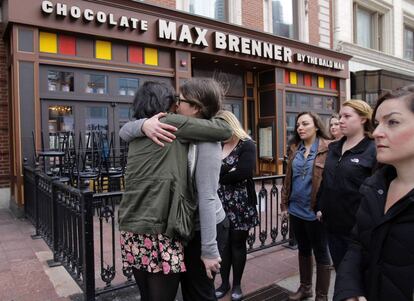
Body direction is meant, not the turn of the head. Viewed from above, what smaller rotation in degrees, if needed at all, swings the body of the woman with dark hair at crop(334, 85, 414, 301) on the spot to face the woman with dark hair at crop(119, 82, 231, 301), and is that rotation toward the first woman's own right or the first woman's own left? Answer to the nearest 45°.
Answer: approximately 45° to the first woman's own right

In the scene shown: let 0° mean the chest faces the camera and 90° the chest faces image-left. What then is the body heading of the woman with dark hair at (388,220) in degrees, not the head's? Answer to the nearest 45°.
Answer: approximately 45°

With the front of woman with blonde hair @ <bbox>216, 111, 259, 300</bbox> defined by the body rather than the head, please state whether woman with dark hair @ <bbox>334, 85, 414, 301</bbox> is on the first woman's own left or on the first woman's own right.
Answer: on the first woman's own left

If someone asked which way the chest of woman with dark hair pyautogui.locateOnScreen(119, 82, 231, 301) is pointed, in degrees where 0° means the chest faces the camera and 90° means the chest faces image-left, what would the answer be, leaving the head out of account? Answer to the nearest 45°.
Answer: approximately 225°

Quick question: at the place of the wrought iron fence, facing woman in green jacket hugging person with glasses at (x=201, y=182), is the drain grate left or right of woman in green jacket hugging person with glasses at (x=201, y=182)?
left

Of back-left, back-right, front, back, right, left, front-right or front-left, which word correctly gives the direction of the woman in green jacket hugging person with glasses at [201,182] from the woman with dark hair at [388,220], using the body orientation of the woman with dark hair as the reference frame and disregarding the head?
front-right

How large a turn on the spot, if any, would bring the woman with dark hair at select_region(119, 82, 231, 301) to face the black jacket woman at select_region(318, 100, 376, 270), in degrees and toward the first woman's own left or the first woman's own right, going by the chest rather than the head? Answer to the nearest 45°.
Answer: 0° — they already face them
